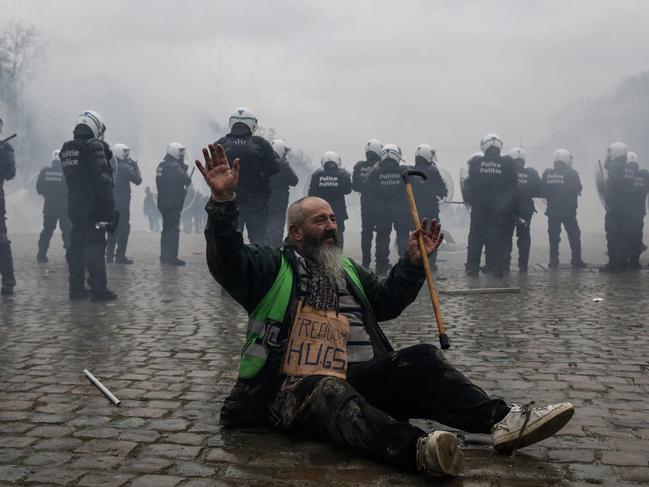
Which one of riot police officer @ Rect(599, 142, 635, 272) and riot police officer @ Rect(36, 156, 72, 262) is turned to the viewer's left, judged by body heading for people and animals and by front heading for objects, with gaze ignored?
riot police officer @ Rect(599, 142, 635, 272)

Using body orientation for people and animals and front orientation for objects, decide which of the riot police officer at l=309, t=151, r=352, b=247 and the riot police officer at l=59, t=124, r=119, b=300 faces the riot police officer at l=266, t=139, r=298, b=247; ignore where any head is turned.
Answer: the riot police officer at l=59, t=124, r=119, b=300

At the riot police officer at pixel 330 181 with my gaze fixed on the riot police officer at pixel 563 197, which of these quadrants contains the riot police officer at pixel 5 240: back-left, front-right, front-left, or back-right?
back-right

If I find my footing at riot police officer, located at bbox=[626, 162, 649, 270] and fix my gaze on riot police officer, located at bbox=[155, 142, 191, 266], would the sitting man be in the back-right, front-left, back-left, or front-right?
front-left

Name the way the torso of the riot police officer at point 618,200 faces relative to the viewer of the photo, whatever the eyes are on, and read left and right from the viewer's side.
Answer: facing to the left of the viewer

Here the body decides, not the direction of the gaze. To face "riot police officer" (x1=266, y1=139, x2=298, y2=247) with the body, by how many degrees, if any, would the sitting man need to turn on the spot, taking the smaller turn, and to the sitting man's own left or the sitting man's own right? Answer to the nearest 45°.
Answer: approximately 135° to the sitting man's own left

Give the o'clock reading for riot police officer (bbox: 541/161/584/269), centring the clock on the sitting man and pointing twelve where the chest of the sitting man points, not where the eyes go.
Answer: The riot police officer is roughly at 8 o'clock from the sitting man.

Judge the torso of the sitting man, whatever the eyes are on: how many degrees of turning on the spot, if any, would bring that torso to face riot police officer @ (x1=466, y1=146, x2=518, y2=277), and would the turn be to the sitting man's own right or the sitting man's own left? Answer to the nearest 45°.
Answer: approximately 135° to the sitting man's own left

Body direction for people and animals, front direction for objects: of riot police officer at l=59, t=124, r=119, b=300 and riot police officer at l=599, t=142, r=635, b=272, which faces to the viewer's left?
riot police officer at l=599, t=142, r=635, b=272
